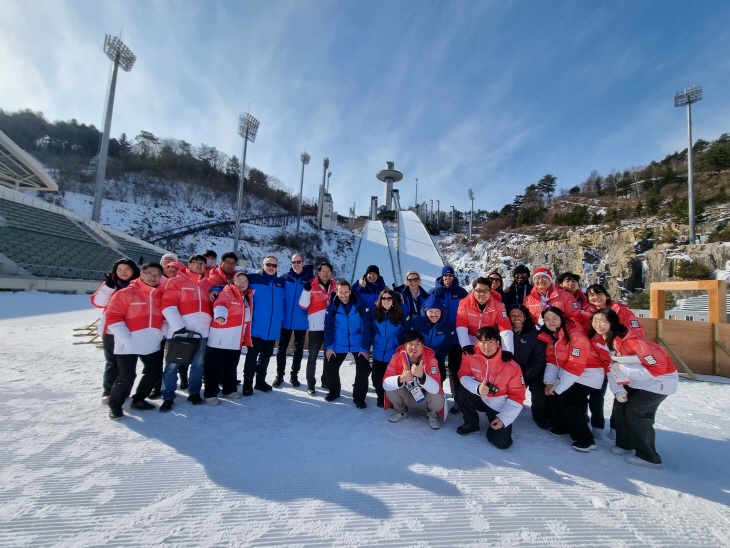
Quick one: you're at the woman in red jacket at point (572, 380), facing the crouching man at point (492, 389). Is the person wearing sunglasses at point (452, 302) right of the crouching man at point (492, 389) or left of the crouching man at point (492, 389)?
right

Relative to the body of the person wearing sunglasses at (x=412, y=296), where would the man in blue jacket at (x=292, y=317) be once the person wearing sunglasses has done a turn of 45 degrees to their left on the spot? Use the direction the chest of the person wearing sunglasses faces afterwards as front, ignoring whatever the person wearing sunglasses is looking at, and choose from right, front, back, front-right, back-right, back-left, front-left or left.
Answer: back-right

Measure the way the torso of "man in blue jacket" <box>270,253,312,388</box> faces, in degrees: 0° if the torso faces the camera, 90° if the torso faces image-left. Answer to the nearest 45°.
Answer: approximately 0°

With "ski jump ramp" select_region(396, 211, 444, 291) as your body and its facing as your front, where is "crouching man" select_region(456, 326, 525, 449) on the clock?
The crouching man is roughly at 12 o'clock from the ski jump ramp.

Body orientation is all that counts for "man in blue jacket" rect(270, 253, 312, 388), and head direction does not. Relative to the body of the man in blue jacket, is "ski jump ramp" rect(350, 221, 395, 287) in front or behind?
behind

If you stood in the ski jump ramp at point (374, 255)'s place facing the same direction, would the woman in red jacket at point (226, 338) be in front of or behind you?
in front

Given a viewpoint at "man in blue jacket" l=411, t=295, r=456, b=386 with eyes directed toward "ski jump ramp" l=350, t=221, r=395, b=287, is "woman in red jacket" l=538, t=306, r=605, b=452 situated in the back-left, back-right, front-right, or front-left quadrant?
back-right

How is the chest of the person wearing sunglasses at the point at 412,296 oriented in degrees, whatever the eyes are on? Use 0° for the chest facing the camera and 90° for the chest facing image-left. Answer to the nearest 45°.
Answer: approximately 0°

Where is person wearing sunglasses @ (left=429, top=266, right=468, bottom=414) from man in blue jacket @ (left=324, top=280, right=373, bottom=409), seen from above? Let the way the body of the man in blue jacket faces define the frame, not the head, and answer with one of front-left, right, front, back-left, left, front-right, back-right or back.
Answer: left

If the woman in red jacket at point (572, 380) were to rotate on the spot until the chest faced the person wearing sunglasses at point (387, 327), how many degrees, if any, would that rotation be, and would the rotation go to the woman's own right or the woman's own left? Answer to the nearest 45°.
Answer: approximately 45° to the woman's own right
